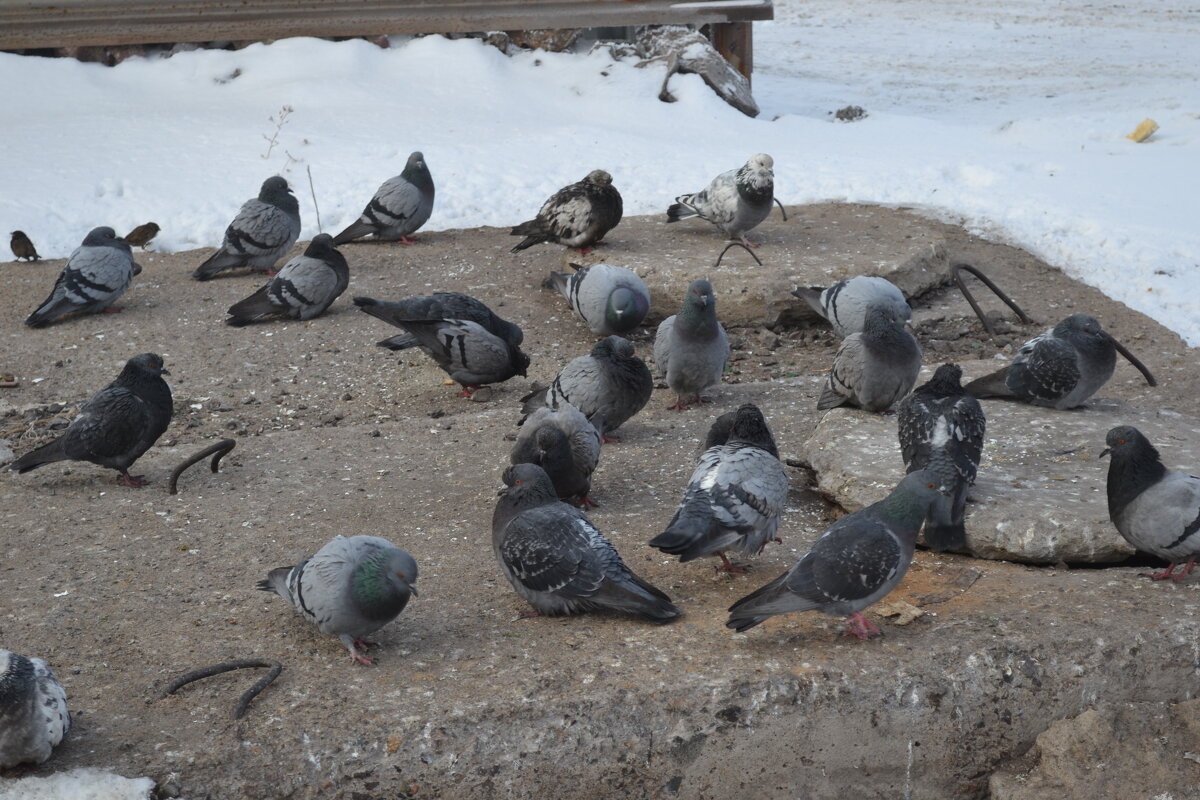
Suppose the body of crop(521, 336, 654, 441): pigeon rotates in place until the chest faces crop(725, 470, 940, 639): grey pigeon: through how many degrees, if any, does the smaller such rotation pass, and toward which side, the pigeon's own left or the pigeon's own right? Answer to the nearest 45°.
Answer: approximately 45° to the pigeon's own right

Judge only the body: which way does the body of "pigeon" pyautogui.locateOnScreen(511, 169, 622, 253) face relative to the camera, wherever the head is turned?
to the viewer's right

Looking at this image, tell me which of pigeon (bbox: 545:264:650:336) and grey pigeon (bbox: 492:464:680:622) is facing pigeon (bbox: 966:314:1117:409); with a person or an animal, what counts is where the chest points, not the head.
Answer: pigeon (bbox: 545:264:650:336)

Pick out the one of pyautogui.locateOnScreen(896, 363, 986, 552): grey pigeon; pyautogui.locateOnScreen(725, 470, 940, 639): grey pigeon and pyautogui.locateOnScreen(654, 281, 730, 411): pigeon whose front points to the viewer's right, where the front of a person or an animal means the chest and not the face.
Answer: pyautogui.locateOnScreen(725, 470, 940, 639): grey pigeon

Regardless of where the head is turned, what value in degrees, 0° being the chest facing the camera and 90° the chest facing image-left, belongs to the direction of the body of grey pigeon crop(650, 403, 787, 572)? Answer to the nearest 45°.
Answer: approximately 225°

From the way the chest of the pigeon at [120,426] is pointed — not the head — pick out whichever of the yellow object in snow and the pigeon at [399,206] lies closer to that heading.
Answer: the yellow object in snow

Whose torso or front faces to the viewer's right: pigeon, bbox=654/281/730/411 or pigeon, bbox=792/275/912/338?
pigeon, bbox=792/275/912/338

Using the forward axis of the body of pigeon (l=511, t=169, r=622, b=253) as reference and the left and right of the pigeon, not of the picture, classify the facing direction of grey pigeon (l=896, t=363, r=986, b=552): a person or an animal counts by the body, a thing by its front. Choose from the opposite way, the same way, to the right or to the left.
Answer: to the left

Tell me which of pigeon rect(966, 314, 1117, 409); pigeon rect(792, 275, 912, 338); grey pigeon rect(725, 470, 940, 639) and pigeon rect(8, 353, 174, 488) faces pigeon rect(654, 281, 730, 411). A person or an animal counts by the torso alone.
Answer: pigeon rect(8, 353, 174, 488)
